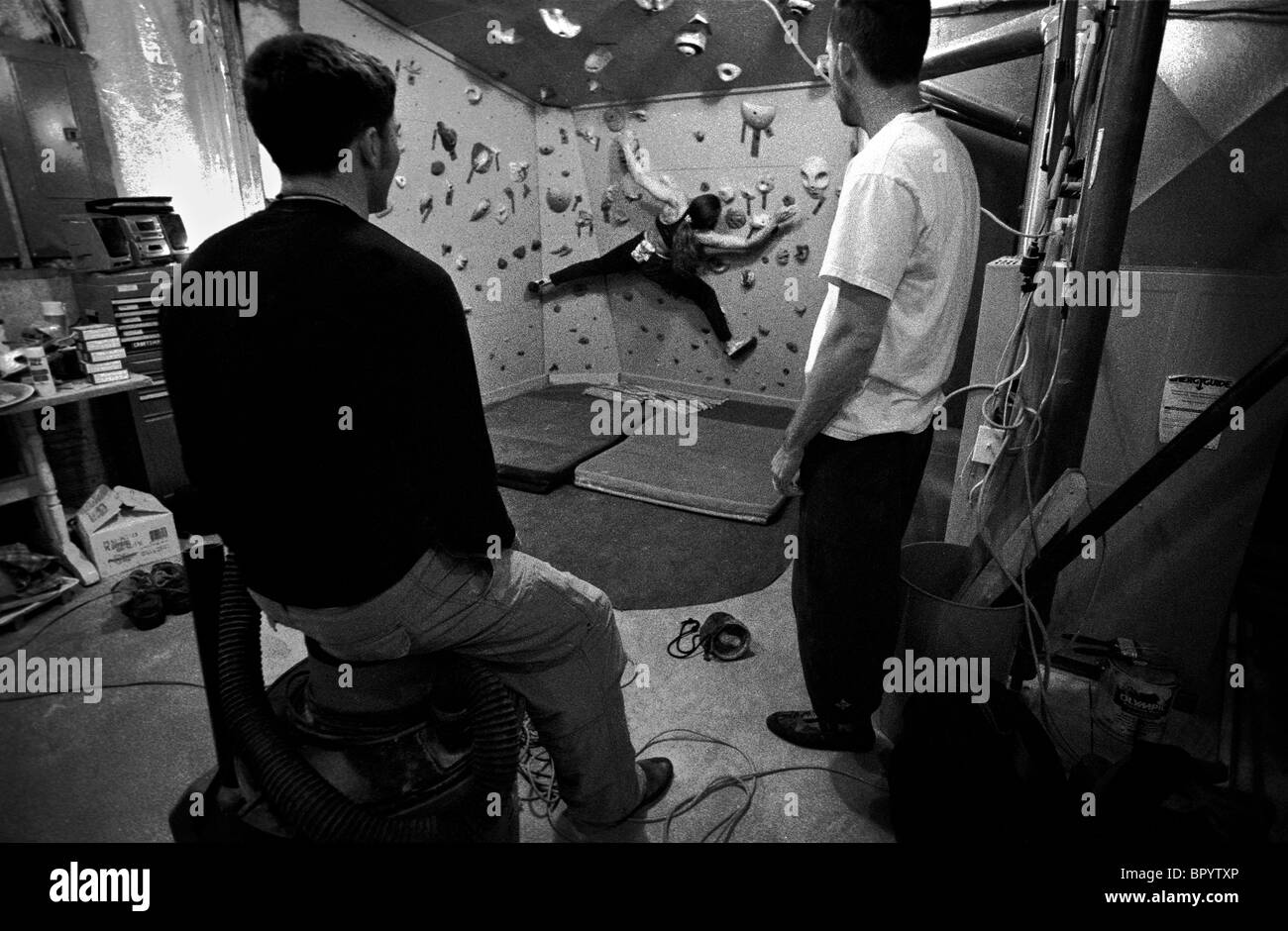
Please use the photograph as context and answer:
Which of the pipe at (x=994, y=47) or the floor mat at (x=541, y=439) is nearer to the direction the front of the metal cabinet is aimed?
the pipe

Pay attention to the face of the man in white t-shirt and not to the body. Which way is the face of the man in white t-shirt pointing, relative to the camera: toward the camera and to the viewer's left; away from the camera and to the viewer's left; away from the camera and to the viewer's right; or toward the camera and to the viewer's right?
away from the camera and to the viewer's left

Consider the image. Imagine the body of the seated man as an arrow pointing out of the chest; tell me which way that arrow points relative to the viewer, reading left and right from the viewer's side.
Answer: facing away from the viewer and to the right of the viewer

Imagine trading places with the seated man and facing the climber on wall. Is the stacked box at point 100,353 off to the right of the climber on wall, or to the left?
left

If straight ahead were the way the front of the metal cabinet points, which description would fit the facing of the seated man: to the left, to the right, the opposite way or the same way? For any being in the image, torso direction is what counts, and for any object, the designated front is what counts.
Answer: to the left

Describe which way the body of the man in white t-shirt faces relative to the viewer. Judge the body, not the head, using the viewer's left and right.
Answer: facing away from the viewer and to the left of the viewer

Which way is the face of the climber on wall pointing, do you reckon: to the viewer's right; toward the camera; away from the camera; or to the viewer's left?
away from the camera

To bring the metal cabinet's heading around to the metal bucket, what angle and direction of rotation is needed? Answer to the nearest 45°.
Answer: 0° — it already faces it

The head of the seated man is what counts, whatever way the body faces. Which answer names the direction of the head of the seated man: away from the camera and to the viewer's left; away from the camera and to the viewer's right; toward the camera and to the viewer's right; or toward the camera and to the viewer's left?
away from the camera and to the viewer's right
